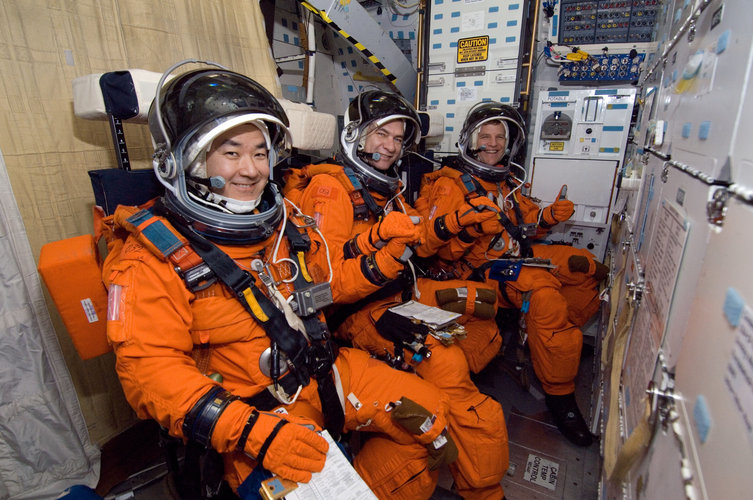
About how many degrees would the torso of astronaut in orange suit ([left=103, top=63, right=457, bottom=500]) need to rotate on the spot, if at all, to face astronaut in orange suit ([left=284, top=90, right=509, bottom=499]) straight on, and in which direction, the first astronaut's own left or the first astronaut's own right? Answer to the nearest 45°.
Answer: approximately 90° to the first astronaut's own left

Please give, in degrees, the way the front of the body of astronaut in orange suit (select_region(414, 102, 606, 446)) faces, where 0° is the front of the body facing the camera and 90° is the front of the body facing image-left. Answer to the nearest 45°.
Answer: approximately 315°

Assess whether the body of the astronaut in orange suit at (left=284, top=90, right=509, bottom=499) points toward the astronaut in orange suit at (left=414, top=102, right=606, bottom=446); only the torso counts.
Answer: no

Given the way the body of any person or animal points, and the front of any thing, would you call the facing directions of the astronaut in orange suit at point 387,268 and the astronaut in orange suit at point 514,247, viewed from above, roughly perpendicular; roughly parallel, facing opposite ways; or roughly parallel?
roughly parallel

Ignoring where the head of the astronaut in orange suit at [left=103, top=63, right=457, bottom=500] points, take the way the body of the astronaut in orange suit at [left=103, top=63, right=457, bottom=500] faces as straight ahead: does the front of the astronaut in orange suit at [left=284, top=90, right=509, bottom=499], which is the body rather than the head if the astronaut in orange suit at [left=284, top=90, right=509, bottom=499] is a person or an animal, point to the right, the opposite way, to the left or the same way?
the same way

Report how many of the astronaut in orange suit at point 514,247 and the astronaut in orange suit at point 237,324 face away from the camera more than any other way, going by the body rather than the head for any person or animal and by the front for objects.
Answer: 0

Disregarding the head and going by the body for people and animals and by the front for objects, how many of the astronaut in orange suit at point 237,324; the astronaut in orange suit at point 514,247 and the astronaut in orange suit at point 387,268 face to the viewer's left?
0

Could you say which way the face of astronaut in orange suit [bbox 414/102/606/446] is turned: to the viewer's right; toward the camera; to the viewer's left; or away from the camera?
toward the camera

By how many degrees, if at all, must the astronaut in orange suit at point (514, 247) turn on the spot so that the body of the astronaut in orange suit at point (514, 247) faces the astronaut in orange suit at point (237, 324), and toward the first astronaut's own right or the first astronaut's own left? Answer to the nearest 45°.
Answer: approximately 90° to the first astronaut's own right

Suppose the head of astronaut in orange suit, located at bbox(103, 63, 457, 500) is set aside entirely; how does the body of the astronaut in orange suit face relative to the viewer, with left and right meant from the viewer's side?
facing the viewer and to the right of the viewer

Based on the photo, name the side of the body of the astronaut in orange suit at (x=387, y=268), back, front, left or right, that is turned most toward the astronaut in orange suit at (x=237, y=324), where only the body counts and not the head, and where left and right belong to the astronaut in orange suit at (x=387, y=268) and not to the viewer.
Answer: right

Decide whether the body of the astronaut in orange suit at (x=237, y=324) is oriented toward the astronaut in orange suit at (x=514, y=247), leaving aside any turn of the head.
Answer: no

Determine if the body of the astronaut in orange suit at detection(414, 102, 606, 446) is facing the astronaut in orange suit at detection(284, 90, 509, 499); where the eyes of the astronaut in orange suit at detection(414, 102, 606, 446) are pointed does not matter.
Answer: no
